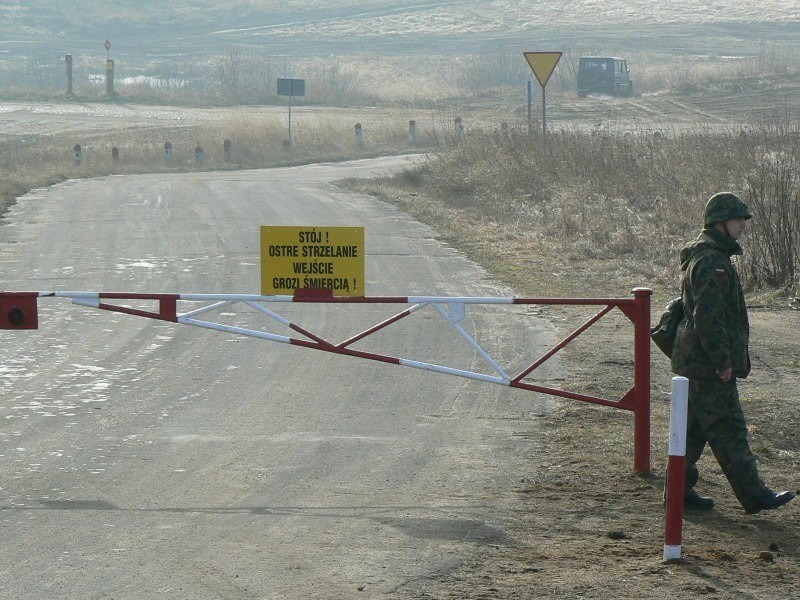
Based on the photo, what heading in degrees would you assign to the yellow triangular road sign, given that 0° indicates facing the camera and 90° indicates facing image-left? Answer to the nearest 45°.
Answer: approximately 0°

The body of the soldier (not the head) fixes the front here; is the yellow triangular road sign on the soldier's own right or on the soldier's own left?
on the soldier's own left

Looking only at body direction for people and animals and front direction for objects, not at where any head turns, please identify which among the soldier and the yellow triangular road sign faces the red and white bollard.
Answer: the yellow triangular road sign

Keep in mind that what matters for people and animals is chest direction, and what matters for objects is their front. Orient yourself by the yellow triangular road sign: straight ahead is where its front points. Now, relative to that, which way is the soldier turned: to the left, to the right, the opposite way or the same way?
to the left

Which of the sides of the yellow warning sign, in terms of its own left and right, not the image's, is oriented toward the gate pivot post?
left

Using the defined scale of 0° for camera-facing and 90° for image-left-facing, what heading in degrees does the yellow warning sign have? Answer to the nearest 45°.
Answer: approximately 0°

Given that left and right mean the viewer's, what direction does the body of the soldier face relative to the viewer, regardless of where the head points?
facing to the right of the viewer

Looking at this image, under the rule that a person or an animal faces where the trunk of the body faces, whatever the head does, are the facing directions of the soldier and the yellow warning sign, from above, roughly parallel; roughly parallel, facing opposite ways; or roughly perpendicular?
roughly perpendicular

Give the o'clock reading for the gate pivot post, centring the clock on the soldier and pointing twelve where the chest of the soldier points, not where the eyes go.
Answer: The gate pivot post is roughly at 8 o'clock from the soldier.

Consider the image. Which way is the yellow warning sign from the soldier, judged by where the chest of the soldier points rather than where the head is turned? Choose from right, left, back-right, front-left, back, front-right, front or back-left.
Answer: back

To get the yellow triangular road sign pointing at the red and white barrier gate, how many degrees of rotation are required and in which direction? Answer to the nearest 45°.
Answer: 0° — it already faces it

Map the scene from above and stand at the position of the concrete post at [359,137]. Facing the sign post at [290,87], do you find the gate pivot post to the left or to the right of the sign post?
left

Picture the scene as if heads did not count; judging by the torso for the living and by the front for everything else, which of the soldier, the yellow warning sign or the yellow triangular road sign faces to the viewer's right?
the soldier

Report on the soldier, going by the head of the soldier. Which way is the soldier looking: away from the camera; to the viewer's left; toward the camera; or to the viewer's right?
to the viewer's right

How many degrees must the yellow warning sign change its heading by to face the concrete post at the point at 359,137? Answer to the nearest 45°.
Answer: approximately 180°

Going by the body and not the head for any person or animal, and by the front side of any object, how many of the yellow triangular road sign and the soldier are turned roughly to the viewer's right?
1
